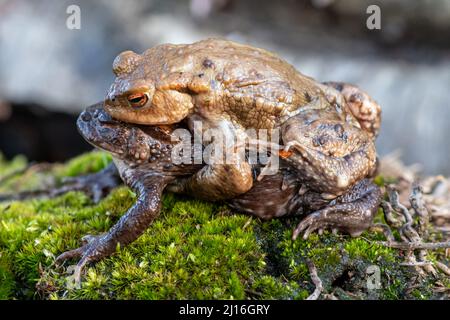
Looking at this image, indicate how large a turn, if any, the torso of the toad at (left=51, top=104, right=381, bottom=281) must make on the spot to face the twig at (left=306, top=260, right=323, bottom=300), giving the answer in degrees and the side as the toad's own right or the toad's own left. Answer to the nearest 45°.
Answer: approximately 135° to the toad's own left

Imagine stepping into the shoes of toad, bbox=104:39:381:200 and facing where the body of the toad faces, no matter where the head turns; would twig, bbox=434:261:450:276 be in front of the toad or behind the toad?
behind

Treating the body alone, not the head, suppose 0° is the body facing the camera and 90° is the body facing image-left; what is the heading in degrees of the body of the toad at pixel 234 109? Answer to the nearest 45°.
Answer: approximately 90°

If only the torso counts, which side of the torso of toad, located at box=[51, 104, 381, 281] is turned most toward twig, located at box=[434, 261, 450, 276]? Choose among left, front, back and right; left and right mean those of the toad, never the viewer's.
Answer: back

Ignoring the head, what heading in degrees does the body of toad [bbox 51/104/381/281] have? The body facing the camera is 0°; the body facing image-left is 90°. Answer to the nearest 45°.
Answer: approximately 90°
